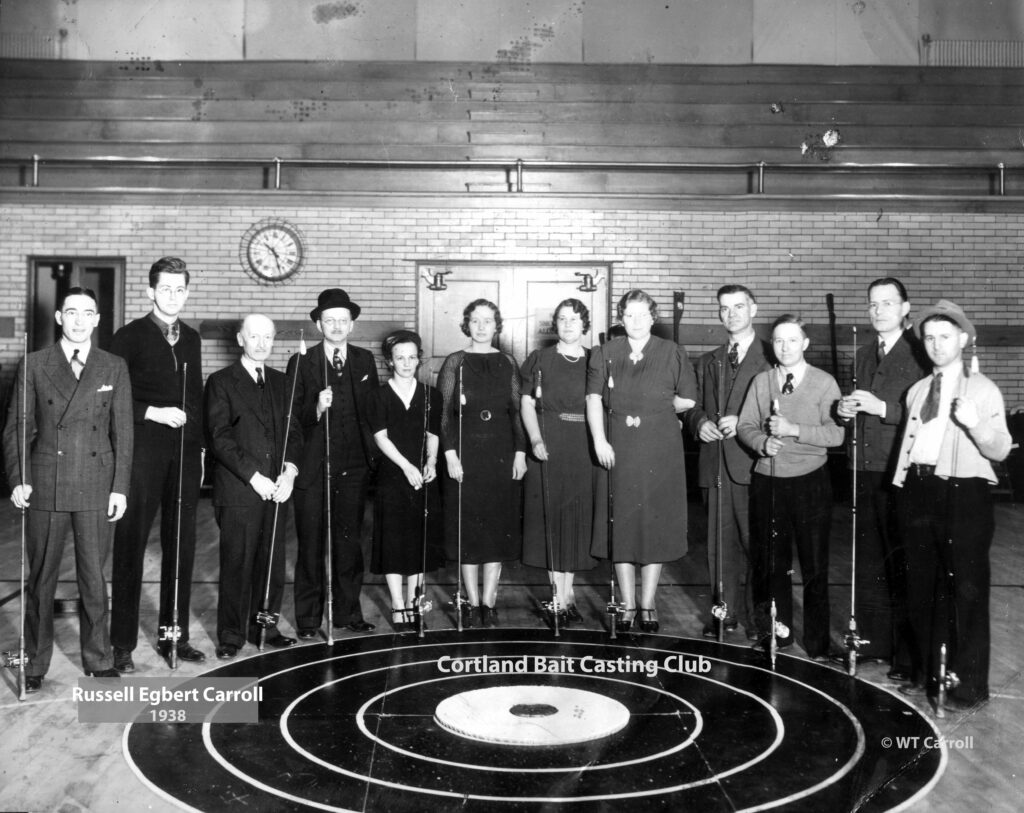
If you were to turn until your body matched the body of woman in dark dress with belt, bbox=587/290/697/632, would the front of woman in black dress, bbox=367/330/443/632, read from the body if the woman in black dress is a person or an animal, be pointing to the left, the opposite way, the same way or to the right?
the same way

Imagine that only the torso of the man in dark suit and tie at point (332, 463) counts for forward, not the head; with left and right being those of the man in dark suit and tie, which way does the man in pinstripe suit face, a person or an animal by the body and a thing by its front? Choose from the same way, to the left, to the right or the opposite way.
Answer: the same way

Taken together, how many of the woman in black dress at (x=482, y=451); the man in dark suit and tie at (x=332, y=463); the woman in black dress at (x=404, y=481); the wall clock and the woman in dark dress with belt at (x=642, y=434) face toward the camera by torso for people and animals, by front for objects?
5

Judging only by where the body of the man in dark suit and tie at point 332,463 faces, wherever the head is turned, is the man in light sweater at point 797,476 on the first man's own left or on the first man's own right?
on the first man's own left

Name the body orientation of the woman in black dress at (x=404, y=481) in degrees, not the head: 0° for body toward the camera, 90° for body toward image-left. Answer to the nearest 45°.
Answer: approximately 0°

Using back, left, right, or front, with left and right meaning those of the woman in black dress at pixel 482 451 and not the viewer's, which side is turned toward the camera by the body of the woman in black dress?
front

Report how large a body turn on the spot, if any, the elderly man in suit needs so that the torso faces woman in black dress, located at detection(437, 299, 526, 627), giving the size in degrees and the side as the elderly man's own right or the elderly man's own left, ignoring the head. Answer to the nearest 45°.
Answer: approximately 45° to the elderly man's own left

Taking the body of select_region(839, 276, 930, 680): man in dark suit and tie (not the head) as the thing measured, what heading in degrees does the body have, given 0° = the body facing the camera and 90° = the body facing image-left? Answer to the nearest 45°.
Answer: approximately 45°

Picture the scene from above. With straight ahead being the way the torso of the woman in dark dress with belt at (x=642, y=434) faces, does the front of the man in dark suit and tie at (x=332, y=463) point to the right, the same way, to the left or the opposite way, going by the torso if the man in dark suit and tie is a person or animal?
the same way

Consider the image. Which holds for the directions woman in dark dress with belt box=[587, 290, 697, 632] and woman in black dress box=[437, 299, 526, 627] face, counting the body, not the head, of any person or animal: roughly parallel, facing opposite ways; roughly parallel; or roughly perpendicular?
roughly parallel

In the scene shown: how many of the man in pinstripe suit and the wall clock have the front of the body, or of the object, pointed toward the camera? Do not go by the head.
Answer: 2

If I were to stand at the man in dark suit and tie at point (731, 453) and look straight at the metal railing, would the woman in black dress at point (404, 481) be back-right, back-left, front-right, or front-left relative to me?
front-left

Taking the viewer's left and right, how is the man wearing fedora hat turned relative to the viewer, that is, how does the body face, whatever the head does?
facing the viewer and to the left of the viewer

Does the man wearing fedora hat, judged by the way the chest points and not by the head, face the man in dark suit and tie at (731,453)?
no

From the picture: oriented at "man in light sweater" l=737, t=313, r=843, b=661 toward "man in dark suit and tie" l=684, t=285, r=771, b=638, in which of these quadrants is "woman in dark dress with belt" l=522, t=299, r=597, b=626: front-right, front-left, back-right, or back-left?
front-left
